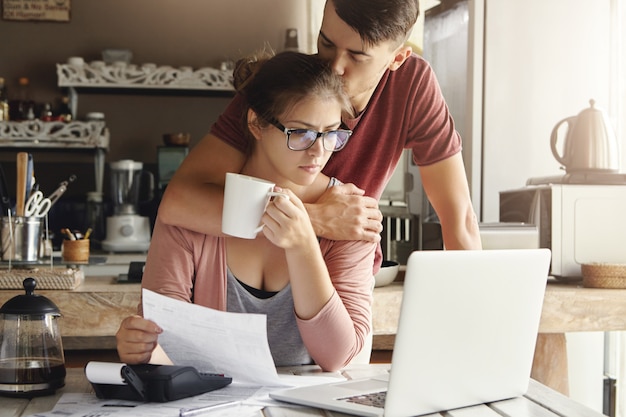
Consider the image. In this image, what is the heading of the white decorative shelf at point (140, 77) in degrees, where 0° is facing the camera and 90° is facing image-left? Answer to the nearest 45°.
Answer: approximately 0°

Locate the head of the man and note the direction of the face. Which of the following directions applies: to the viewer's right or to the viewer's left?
to the viewer's left

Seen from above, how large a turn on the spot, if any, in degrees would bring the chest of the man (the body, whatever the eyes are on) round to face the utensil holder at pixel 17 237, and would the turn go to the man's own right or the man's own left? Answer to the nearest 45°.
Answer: approximately 90° to the man's own right

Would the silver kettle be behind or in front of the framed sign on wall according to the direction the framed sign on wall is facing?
in front

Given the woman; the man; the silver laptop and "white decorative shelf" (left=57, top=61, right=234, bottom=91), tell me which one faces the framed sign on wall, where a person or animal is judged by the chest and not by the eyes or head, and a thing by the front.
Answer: the silver laptop

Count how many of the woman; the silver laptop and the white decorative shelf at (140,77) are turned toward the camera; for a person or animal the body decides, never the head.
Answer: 2

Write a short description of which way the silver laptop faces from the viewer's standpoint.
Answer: facing away from the viewer and to the left of the viewer

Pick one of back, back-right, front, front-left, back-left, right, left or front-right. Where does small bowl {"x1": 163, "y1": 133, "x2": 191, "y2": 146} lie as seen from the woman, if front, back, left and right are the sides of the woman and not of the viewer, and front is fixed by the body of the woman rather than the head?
back

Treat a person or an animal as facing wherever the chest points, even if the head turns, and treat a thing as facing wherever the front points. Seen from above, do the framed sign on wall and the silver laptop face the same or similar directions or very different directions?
very different directions

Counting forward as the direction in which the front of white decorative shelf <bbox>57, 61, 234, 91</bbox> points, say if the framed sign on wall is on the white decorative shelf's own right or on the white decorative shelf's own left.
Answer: on the white decorative shelf's own right

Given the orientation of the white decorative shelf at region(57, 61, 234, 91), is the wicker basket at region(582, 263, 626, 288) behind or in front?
in front

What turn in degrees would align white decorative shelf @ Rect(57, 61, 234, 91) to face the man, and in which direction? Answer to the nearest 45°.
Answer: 0° — it already faces them

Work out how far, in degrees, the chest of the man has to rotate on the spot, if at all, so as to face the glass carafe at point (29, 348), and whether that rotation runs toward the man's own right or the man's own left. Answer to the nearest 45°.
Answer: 0° — they already face it
